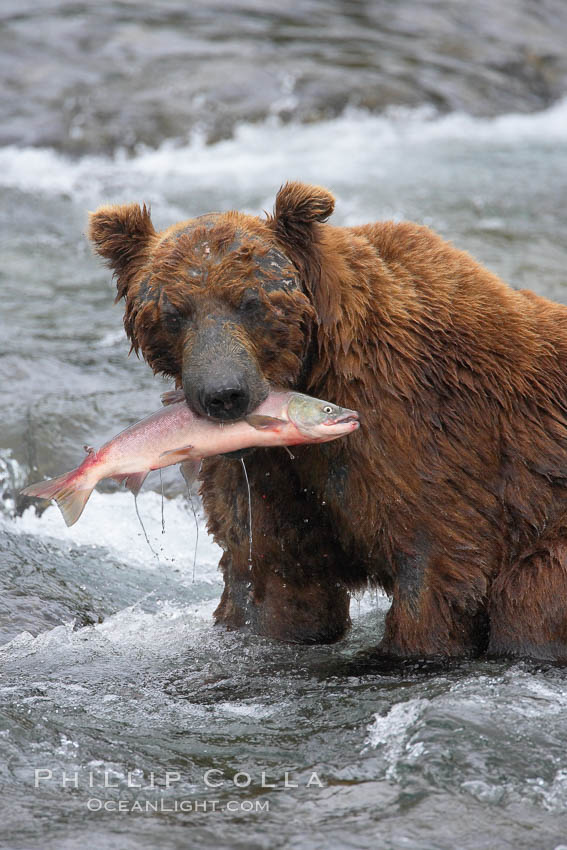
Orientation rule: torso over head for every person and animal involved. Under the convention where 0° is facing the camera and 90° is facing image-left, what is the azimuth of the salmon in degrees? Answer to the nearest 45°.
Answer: approximately 270°
